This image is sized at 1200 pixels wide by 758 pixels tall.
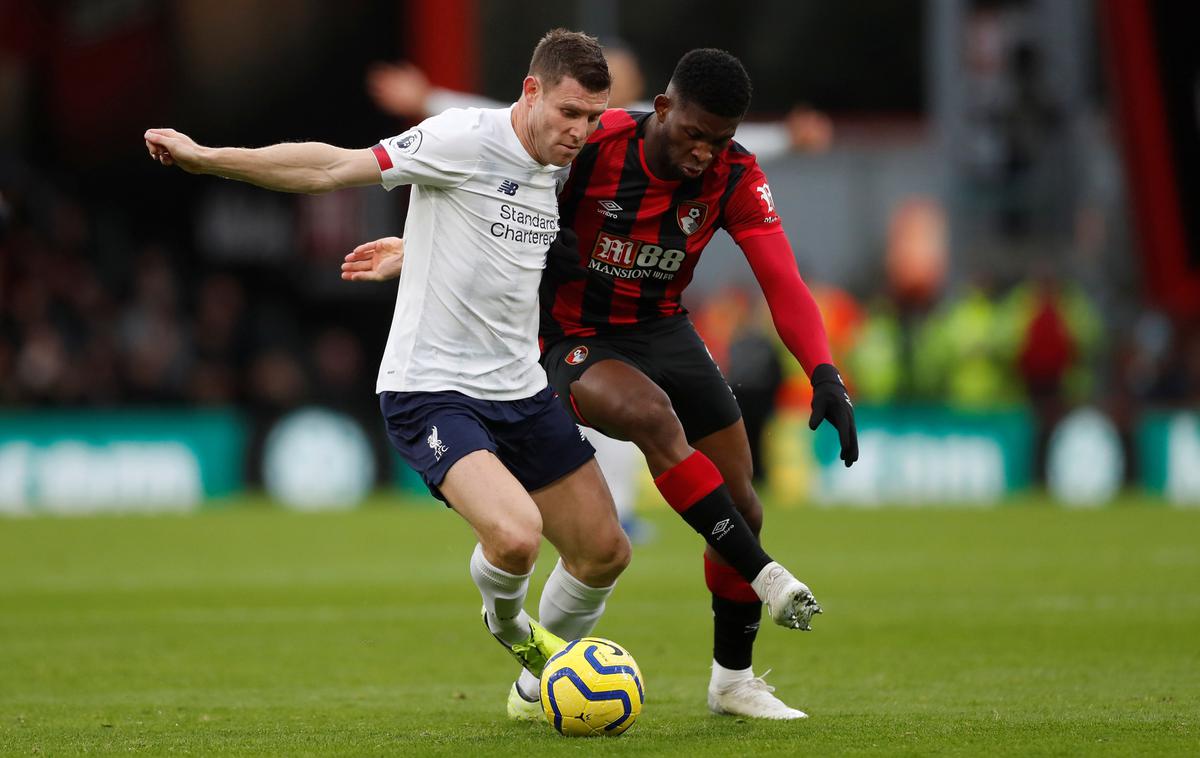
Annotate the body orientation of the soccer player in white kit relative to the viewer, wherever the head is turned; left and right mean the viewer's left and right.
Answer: facing the viewer and to the right of the viewer
